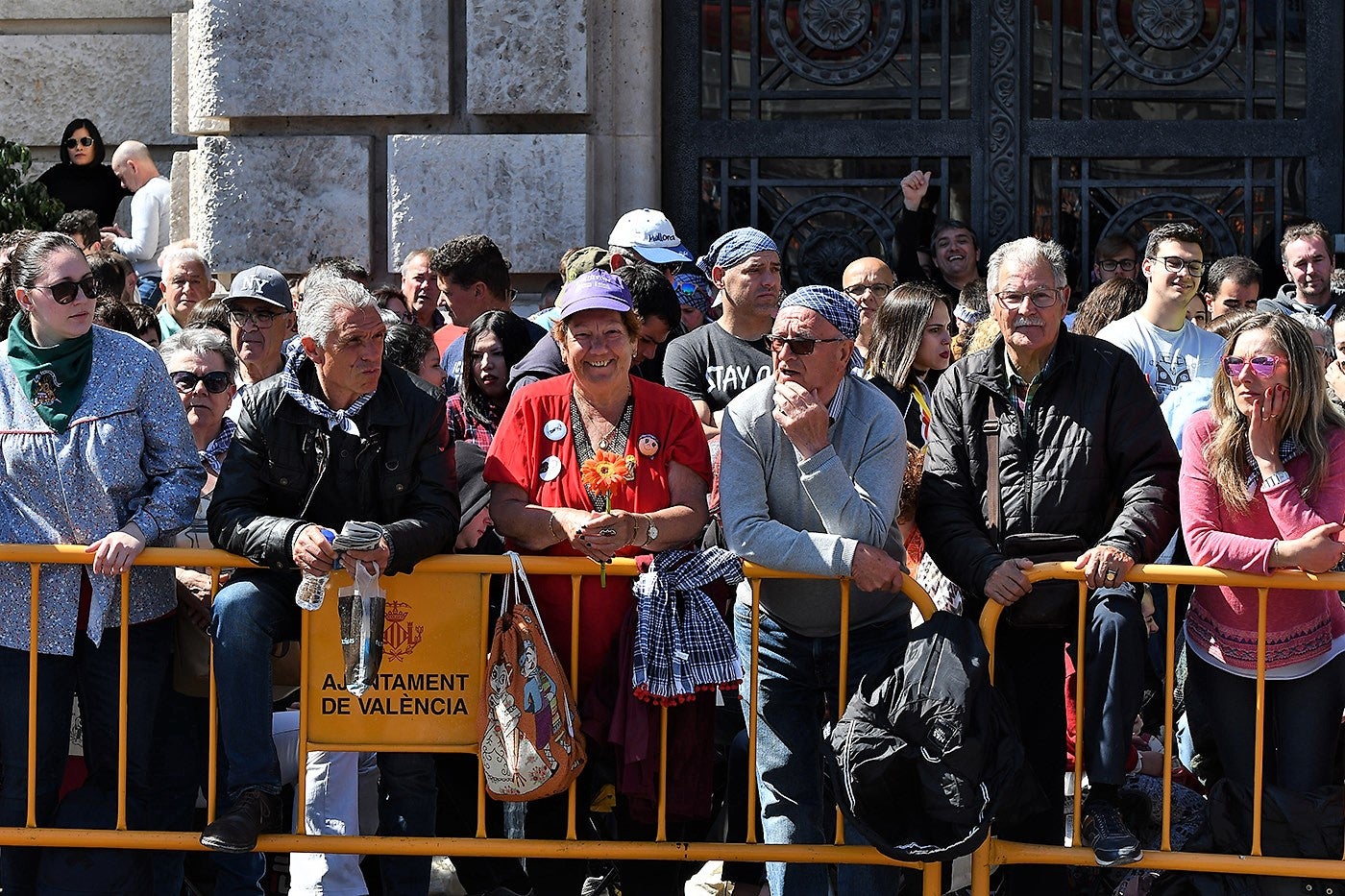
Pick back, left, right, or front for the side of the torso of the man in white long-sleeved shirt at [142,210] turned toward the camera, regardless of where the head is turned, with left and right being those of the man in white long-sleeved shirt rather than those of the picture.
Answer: left

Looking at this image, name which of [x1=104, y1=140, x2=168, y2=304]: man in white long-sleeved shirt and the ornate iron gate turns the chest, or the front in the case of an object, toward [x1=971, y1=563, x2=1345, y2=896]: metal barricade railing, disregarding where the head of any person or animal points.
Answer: the ornate iron gate

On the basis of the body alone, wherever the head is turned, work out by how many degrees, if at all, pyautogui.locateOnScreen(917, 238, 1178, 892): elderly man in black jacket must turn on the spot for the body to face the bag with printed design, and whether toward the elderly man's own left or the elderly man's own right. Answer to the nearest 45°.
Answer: approximately 90° to the elderly man's own right

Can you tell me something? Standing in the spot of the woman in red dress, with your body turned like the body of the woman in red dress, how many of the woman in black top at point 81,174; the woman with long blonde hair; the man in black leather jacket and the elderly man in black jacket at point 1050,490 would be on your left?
2

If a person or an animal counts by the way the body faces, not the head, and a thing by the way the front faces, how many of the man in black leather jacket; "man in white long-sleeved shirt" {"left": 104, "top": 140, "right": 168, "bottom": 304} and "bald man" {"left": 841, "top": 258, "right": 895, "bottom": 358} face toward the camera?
2

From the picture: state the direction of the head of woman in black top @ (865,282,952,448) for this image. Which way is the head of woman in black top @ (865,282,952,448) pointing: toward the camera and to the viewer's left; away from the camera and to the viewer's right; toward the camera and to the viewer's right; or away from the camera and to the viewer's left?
toward the camera and to the viewer's right

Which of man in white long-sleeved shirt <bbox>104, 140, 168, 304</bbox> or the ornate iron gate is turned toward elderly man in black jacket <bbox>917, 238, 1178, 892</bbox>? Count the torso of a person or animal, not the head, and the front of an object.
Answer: the ornate iron gate

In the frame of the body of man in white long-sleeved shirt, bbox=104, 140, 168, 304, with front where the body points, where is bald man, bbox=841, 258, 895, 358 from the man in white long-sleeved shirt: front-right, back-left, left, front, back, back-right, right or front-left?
back-left

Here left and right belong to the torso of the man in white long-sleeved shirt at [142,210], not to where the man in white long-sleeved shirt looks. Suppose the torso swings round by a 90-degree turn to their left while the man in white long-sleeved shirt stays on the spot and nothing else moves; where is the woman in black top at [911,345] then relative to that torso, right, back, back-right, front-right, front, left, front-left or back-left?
front-left
